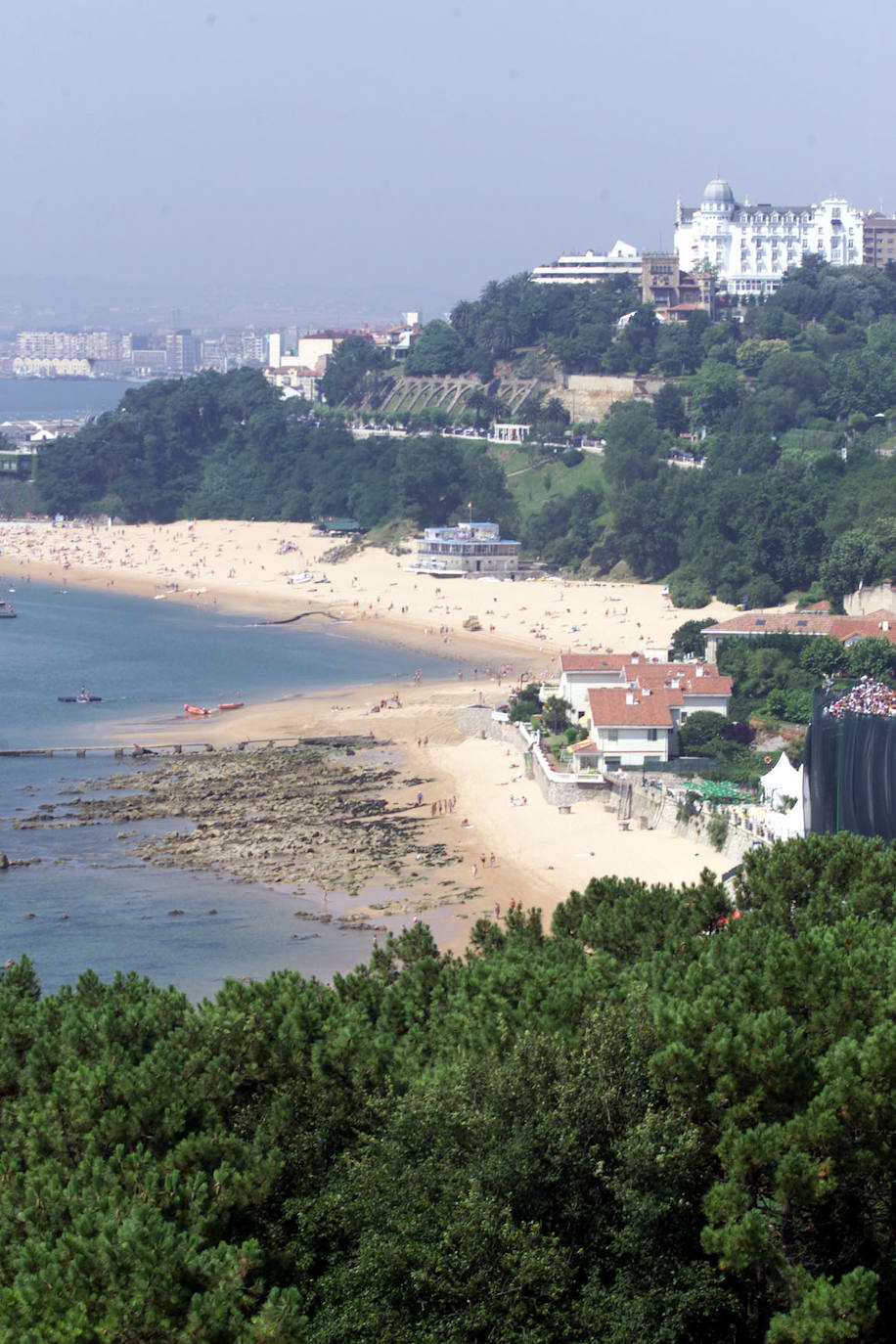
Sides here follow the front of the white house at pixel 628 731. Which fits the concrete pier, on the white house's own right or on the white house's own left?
on the white house's own right

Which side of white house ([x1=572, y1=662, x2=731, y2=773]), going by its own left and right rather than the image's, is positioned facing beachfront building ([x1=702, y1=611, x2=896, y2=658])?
back

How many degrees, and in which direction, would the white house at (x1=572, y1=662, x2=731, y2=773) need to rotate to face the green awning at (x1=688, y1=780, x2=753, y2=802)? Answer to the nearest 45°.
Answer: approximately 45° to its left

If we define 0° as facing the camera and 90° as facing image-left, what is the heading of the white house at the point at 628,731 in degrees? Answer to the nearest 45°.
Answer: approximately 0°
